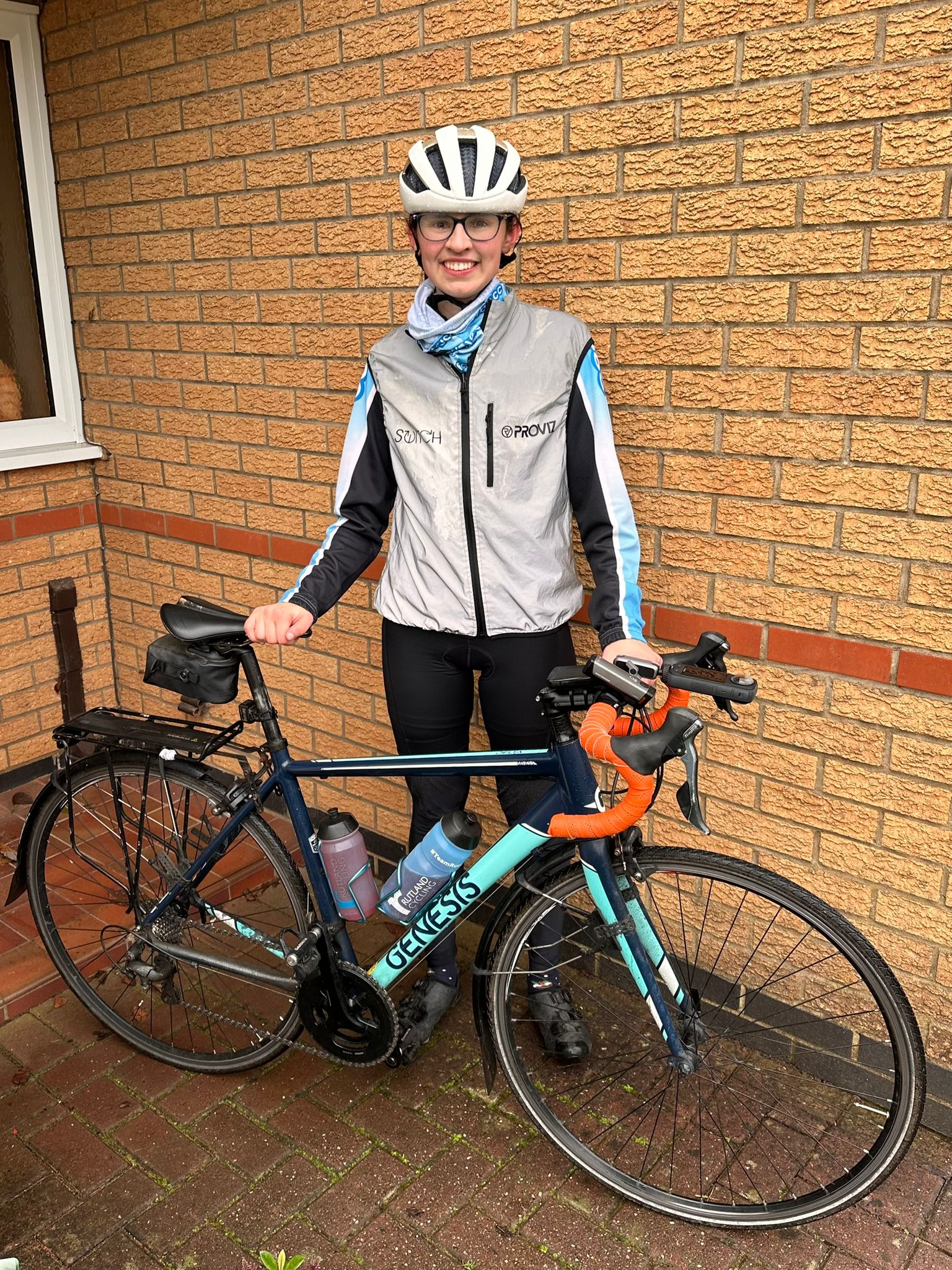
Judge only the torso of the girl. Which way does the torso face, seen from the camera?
toward the camera

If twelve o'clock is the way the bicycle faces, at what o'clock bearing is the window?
The window is roughly at 6 o'clock from the bicycle.

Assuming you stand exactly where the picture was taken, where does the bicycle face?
facing the viewer and to the right of the viewer

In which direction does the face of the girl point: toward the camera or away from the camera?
toward the camera

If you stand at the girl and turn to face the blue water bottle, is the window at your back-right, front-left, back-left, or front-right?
back-right

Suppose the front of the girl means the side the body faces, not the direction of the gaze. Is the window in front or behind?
behind
